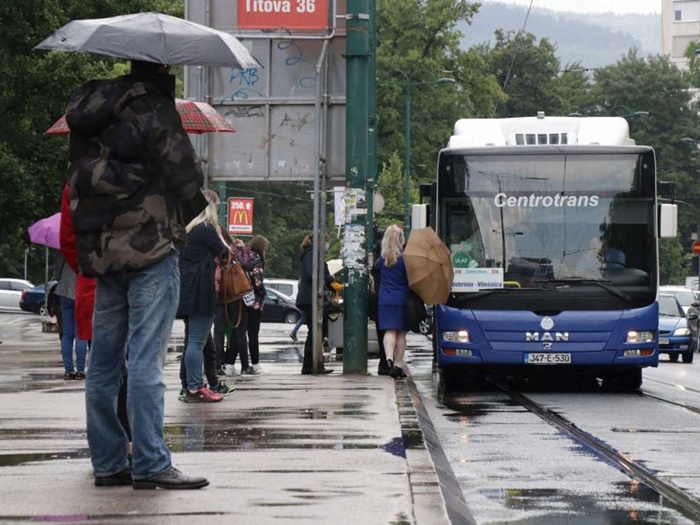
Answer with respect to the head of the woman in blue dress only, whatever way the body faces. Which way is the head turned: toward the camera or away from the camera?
away from the camera

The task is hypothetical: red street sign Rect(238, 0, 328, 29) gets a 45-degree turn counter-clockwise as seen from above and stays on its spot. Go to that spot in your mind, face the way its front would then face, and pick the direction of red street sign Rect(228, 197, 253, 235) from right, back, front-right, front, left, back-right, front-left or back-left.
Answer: back-left

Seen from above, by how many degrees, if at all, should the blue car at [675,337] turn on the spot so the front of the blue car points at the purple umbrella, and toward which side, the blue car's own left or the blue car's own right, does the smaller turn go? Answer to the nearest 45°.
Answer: approximately 45° to the blue car's own right

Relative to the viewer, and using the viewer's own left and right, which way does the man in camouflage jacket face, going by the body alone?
facing away from the viewer and to the right of the viewer

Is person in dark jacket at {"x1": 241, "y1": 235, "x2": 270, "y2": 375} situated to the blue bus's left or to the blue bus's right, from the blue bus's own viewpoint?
on its right

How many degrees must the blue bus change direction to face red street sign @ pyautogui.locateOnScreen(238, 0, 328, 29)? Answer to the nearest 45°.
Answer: approximately 90° to its right

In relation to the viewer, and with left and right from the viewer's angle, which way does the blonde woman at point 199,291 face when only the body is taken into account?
facing to the right of the viewer

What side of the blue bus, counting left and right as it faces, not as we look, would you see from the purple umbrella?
right
